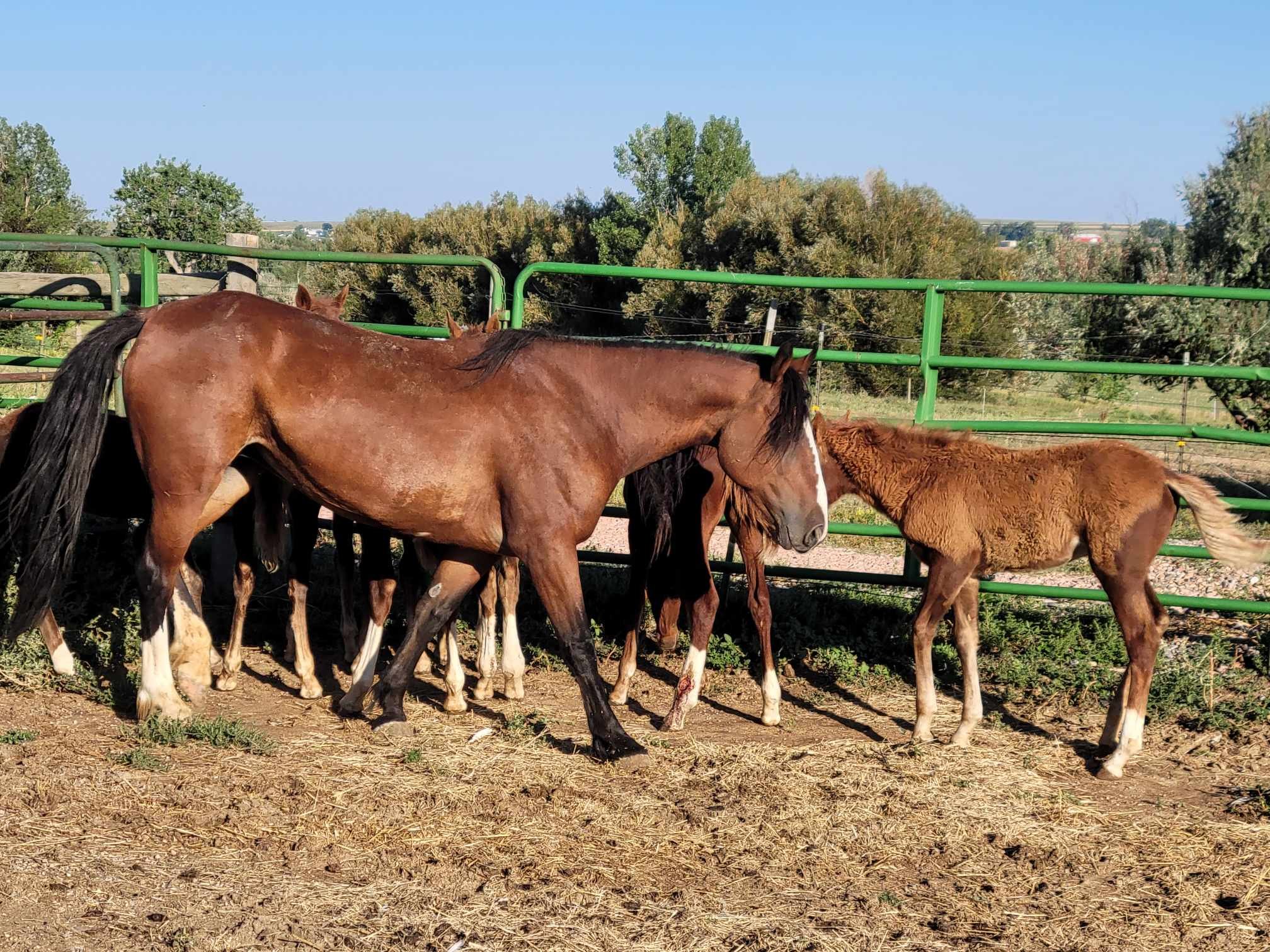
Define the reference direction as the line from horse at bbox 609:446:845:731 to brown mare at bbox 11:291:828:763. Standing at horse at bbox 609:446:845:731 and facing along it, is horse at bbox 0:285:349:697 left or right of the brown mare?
right

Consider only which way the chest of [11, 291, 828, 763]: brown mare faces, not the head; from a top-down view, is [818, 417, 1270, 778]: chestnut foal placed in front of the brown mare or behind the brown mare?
in front

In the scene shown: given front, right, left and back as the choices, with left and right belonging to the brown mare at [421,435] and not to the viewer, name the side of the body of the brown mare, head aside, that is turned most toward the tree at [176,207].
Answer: left

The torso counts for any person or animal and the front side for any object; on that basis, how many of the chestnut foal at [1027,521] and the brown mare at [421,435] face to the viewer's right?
1

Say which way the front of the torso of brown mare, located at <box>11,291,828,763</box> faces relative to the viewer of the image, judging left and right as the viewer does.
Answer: facing to the right of the viewer

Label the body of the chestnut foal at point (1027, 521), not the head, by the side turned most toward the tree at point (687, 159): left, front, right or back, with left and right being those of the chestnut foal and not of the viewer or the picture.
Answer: right

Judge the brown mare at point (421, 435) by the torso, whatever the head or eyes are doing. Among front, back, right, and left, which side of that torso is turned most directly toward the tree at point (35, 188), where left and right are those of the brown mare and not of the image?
left

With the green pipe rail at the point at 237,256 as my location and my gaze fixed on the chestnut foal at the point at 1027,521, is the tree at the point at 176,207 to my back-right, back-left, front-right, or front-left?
back-left

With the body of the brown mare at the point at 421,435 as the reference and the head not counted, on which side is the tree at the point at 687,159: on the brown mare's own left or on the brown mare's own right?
on the brown mare's own left

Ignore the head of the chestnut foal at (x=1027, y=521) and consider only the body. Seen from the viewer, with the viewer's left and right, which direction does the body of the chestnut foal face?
facing to the left of the viewer

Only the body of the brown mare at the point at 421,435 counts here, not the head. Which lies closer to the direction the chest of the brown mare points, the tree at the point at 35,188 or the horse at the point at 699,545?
the horse

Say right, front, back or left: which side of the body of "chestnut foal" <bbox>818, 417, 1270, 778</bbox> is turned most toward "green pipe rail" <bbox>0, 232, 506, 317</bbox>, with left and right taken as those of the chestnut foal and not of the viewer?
front
